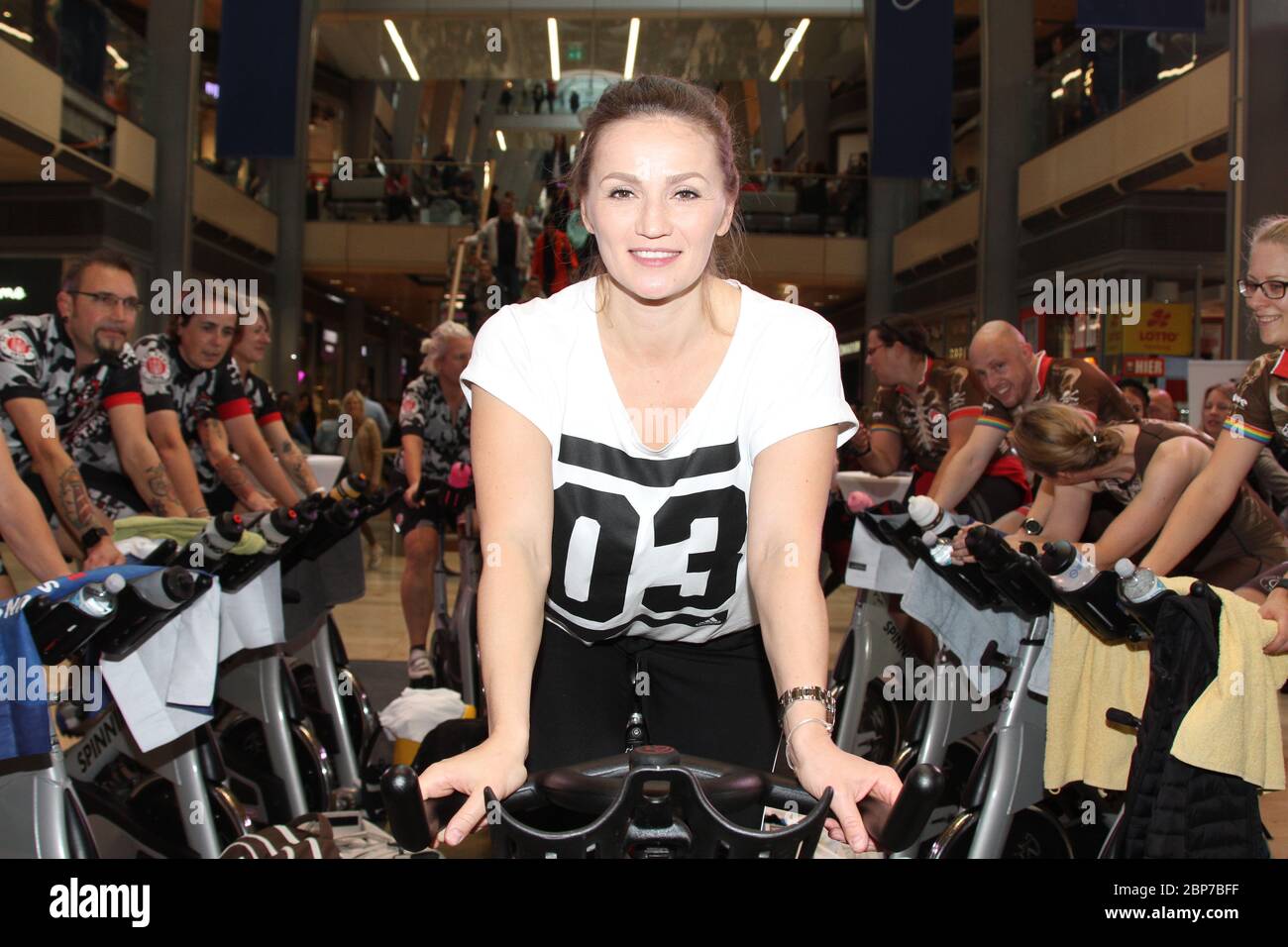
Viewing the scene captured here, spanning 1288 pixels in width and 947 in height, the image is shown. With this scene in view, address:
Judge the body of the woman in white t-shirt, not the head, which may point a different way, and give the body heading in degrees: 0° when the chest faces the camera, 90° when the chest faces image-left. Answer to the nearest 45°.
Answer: approximately 0°

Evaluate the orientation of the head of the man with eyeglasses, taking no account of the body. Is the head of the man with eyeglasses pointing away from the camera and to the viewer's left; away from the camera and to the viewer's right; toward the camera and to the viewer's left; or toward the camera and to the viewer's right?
toward the camera and to the viewer's right

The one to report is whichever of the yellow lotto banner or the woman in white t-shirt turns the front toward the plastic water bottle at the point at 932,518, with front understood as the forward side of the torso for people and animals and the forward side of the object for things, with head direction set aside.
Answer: the yellow lotto banner

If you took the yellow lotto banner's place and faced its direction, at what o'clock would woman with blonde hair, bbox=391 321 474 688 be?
The woman with blonde hair is roughly at 1 o'clock from the yellow lotto banner.

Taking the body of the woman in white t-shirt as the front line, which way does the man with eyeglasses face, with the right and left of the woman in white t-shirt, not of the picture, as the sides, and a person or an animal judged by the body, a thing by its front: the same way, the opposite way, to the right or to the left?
to the left

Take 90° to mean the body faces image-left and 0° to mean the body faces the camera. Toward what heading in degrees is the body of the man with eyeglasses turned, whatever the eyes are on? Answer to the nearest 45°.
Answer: approximately 315°

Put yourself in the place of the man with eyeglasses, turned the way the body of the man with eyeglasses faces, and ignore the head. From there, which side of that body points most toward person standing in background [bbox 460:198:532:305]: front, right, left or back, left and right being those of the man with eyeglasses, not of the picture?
left

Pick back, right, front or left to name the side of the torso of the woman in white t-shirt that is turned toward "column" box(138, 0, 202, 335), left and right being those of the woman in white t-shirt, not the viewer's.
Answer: back

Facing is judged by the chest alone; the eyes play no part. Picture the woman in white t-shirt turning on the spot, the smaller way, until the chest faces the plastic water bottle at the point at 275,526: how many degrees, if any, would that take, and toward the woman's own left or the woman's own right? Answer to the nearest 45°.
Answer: approximately 135° to the woman's own right

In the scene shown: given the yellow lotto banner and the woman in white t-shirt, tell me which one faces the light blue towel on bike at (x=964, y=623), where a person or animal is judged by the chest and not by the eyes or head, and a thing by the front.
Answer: the yellow lotto banner

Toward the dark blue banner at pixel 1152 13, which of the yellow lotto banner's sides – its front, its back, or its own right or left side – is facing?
front

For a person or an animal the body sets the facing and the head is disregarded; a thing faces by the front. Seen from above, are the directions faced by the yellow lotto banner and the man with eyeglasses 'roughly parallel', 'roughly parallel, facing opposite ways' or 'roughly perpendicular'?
roughly perpendicular

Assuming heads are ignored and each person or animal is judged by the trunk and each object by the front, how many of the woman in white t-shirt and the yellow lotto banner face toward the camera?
2

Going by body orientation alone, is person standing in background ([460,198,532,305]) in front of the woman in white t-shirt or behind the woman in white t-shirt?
behind
